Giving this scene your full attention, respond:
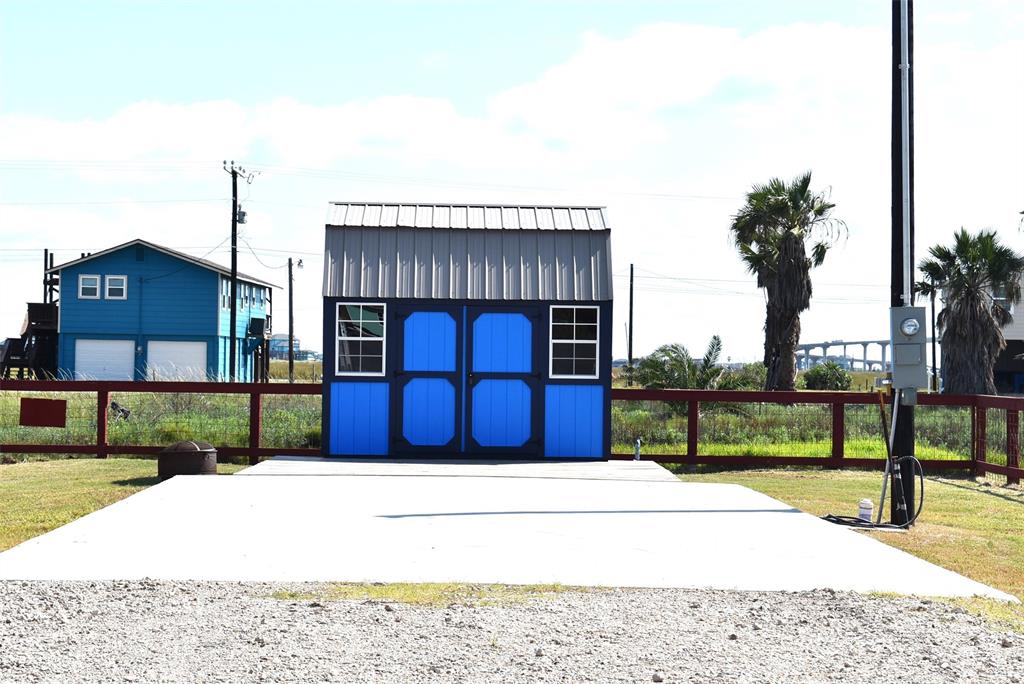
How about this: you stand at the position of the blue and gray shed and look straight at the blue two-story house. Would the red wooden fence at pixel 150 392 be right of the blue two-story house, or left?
left

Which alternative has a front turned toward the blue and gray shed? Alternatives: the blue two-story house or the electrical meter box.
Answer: the blue two-story house

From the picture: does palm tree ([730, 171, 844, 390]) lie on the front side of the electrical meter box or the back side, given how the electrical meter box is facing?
on the back side

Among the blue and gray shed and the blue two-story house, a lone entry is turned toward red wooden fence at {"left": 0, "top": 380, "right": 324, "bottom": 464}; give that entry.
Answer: the blue two-story house

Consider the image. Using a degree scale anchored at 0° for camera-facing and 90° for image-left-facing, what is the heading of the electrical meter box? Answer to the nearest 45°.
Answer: approximately 0°

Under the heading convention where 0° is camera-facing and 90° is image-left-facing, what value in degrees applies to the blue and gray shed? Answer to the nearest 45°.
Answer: approximately 0°

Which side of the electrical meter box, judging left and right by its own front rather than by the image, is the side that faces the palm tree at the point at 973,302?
back

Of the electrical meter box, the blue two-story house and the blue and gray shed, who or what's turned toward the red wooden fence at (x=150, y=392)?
the blue two-story house

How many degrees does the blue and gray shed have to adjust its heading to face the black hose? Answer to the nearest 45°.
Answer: approximately 45° to its left

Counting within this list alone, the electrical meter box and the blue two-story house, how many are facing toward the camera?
2
